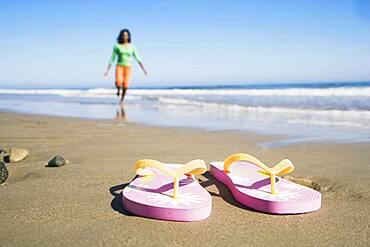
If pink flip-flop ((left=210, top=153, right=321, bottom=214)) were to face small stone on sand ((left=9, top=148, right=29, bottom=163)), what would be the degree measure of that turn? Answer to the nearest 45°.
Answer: approximately 135° to its right

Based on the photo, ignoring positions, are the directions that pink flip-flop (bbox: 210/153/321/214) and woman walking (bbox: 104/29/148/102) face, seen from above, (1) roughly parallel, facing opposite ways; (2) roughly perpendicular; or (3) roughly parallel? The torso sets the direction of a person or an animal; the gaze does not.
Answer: roughly parallel

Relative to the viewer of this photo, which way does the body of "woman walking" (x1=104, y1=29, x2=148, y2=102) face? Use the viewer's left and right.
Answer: facing the viewer

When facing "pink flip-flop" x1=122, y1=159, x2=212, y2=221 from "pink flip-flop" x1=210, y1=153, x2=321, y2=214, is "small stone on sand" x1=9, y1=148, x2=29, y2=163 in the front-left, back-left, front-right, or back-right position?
front-right

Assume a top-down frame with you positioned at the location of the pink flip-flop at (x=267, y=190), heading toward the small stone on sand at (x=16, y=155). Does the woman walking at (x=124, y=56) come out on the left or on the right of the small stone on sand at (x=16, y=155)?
right

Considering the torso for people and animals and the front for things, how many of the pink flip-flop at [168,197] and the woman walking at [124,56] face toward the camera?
2

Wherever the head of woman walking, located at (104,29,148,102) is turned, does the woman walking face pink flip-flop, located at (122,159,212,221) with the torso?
yes
